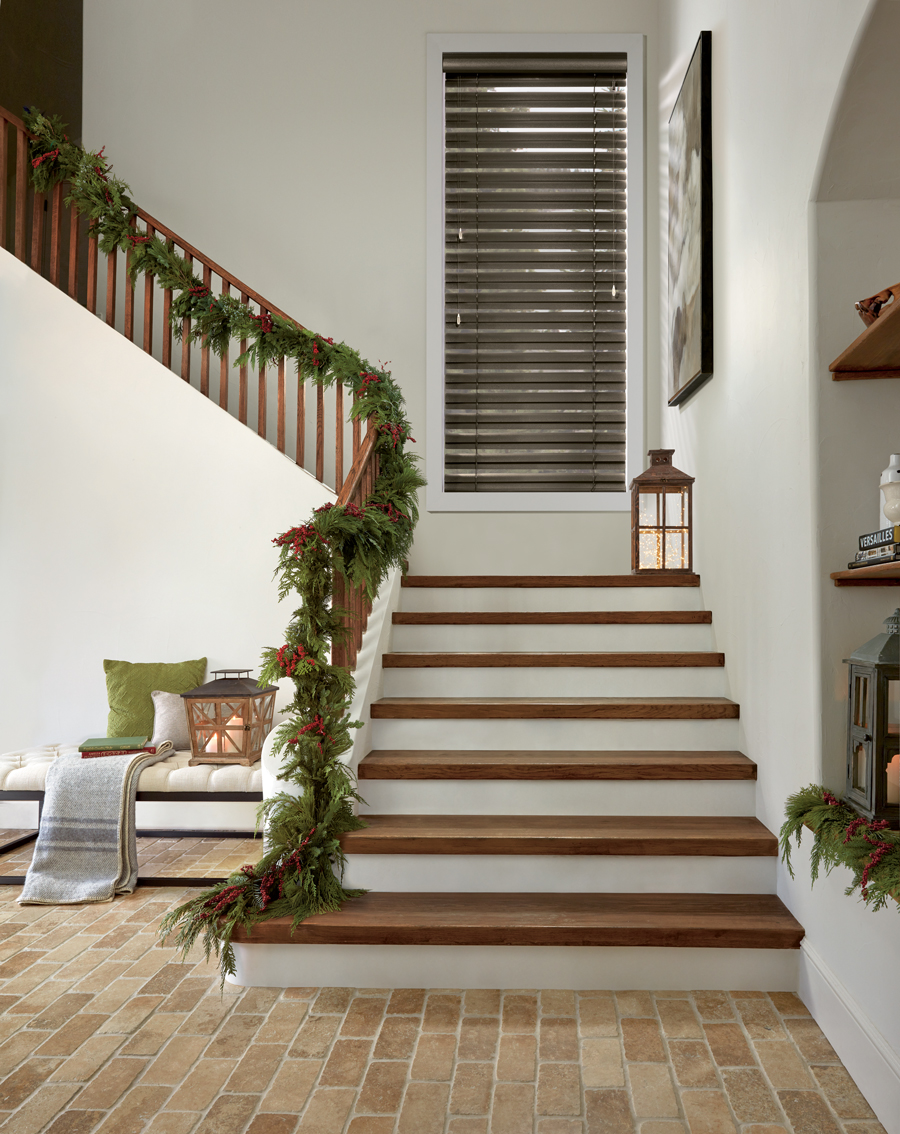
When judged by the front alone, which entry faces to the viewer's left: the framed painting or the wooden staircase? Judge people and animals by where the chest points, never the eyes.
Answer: the framed painting

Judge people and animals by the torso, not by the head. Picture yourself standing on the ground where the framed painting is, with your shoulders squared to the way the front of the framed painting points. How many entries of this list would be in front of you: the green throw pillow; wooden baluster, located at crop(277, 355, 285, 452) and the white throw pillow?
3

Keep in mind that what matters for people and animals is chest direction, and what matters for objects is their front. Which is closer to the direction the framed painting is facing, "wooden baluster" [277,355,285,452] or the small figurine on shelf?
the wooden baluster

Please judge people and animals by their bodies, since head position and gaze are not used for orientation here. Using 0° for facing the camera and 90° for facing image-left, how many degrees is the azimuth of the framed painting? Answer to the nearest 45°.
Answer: approximately 90°

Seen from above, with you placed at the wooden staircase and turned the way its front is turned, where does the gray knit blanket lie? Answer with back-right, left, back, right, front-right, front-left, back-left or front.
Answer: right

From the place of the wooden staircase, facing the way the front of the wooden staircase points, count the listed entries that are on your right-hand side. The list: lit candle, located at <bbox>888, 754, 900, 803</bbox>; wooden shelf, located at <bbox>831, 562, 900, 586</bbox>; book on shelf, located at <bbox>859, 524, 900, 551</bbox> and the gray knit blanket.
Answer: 1

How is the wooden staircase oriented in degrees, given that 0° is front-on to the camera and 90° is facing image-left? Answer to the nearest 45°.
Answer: approximately 0°

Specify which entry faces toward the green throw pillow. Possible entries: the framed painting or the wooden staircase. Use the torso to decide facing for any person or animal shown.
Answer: the framed painting

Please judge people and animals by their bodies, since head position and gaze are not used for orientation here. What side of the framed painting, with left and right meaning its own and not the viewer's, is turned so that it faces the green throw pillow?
front

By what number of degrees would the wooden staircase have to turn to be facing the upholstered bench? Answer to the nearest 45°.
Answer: approximately 90° to its right

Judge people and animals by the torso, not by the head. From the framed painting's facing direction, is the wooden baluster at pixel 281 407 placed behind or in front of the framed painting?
in front

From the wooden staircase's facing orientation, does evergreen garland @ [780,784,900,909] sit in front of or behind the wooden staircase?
in front

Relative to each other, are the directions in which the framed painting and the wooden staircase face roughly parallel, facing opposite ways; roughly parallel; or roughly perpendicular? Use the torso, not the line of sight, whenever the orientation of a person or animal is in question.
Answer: roughly perpendicular

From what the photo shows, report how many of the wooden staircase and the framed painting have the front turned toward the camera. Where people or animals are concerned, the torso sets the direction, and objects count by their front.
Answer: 1
